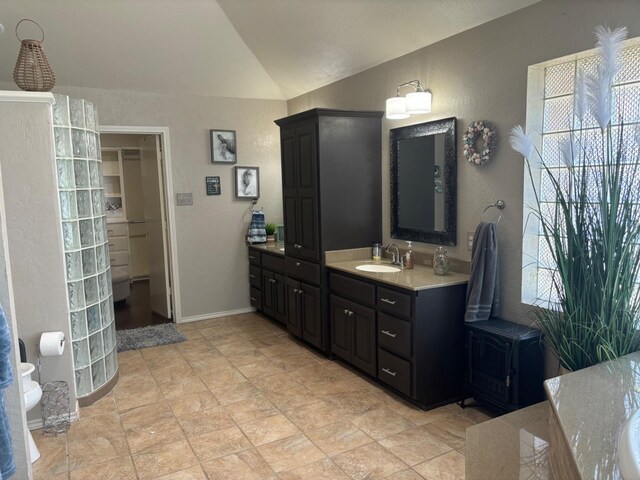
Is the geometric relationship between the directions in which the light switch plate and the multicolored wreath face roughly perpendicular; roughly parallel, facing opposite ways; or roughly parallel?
roughly perpendicular

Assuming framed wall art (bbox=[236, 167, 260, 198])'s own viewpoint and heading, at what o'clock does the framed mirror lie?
The framed mirror is roughly at 11 o'clock from the framed wall art.

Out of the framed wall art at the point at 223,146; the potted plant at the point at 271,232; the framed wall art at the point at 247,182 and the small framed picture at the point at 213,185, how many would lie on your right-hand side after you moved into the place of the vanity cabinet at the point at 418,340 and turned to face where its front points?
4

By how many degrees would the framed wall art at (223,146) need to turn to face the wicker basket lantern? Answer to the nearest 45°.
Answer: approximately 45° to its right

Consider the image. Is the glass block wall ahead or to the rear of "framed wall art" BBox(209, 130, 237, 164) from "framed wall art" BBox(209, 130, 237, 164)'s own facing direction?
ahead

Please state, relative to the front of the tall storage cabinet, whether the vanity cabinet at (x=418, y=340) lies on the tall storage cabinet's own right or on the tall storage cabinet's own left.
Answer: on the tall storage cabinet's own left

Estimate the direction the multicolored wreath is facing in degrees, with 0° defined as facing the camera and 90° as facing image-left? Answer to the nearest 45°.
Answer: approximately 45°

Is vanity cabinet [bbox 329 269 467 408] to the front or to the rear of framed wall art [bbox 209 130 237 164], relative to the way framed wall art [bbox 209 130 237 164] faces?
to the front

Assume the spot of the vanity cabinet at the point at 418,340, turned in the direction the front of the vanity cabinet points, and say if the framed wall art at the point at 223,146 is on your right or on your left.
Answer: on your right

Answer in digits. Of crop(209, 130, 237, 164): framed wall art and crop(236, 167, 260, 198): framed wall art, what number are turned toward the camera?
2

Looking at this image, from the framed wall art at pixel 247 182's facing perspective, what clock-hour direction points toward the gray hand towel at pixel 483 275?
The gray hand towel is roughly at 11 o'clock from the framed wall art.

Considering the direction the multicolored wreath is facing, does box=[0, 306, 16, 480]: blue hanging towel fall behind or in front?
in front
